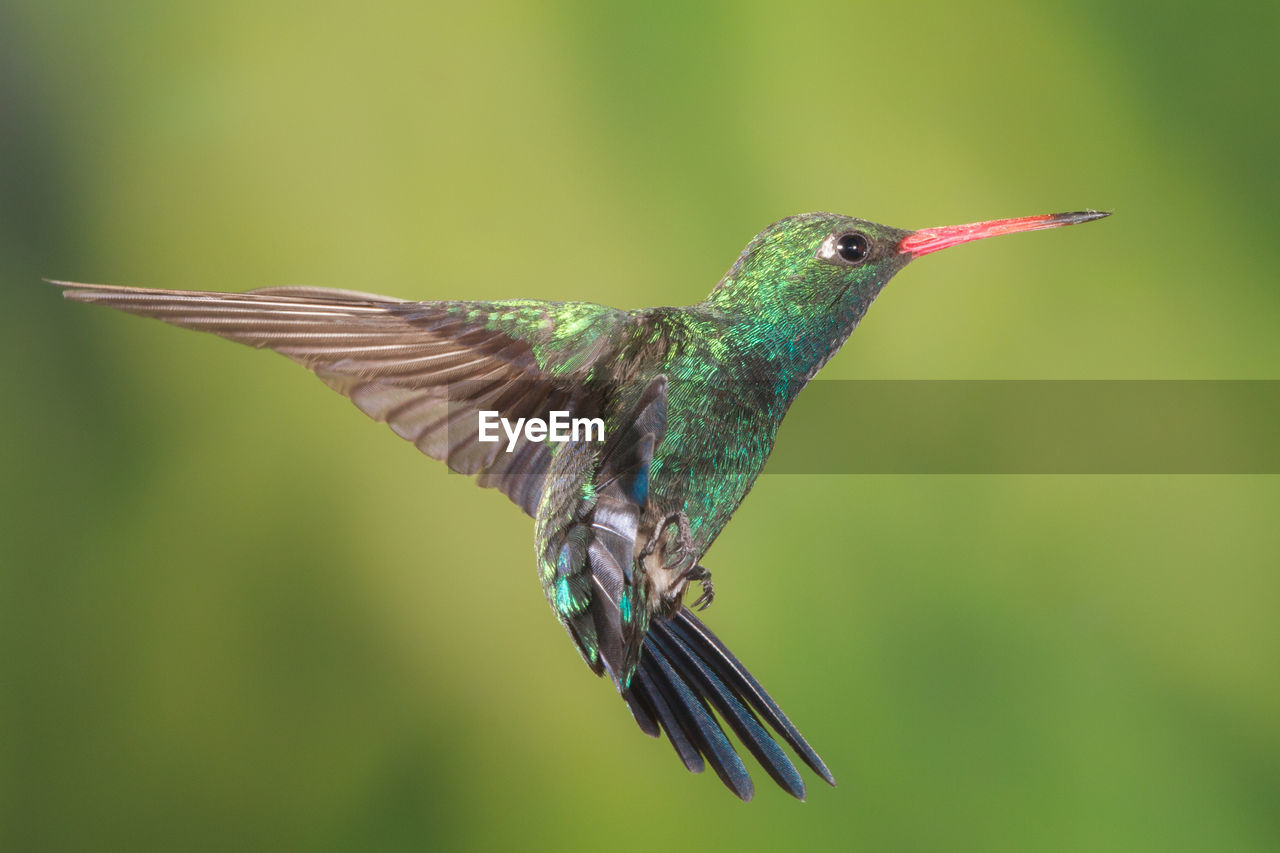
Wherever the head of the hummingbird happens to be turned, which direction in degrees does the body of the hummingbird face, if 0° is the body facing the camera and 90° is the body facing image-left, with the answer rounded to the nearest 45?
approximately 270°
